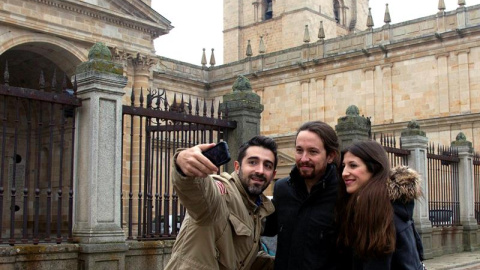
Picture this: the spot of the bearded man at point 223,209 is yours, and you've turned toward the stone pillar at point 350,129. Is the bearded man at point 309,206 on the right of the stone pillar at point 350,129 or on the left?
right

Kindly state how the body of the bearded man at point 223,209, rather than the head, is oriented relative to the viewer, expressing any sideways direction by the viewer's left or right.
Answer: facing the viewer and to the right of the viewer

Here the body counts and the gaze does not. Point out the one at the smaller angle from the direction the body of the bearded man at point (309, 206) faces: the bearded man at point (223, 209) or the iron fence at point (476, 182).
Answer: the bearded man

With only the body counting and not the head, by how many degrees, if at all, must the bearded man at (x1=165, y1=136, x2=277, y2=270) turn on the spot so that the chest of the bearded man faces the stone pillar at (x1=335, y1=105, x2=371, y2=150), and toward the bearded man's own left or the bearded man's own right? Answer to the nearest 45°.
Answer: approximately 135° to the bearded man's own left

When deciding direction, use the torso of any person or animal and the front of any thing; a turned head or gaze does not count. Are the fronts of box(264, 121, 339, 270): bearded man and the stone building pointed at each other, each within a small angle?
no

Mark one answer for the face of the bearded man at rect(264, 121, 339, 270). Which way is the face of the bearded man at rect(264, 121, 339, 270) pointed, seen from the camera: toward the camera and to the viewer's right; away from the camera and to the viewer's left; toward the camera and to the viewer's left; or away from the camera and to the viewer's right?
toward the camera and to the viewer's left

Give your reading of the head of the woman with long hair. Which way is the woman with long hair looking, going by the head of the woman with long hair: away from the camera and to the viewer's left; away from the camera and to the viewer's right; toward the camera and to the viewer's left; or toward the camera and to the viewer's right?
toward the camera and to the viewer's left

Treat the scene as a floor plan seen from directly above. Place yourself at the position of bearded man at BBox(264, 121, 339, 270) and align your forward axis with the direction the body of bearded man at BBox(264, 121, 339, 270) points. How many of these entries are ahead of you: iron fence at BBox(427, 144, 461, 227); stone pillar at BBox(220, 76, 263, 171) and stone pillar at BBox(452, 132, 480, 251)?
0

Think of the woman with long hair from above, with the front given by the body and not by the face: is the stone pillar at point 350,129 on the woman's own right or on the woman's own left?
on the woman's own right
